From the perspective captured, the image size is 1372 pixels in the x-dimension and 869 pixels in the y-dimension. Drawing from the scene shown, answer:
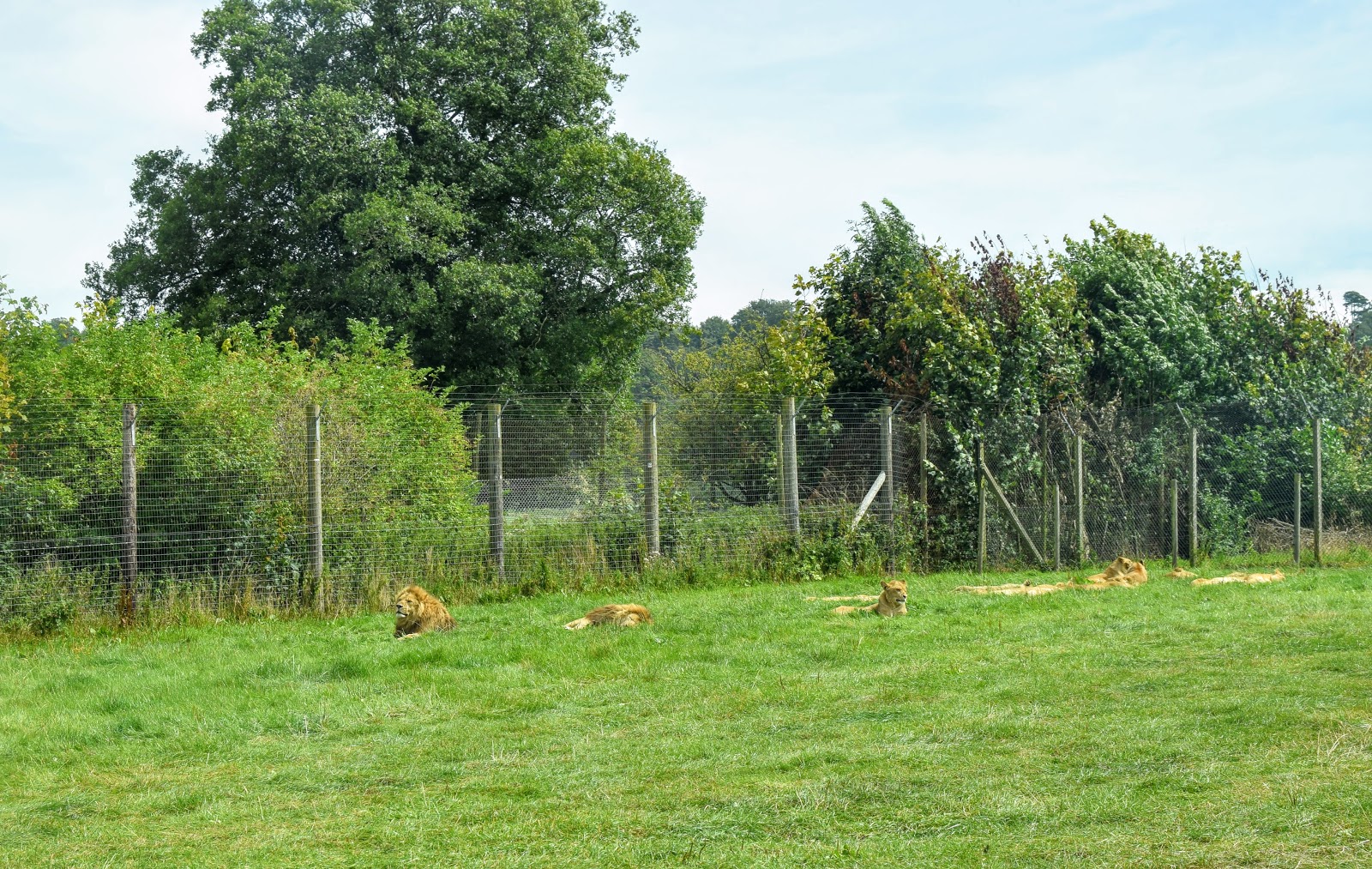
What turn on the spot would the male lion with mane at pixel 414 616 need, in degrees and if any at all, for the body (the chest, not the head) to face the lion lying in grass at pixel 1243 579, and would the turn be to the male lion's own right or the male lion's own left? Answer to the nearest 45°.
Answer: approximately 135° to the male lion's own left

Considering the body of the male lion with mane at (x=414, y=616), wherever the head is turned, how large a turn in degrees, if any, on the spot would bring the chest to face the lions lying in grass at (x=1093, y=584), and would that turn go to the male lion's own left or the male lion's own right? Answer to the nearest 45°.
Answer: approximately 135° to the male lion's own left

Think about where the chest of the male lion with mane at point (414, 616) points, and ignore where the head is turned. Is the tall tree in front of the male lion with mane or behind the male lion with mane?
behind

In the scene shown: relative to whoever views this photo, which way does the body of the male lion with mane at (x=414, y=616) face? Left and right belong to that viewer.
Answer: facing the viewer and to the left of the viewer

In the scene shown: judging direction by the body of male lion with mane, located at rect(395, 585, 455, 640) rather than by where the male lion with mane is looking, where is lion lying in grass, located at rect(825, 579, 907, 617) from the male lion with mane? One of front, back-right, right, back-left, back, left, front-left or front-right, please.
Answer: back-left
